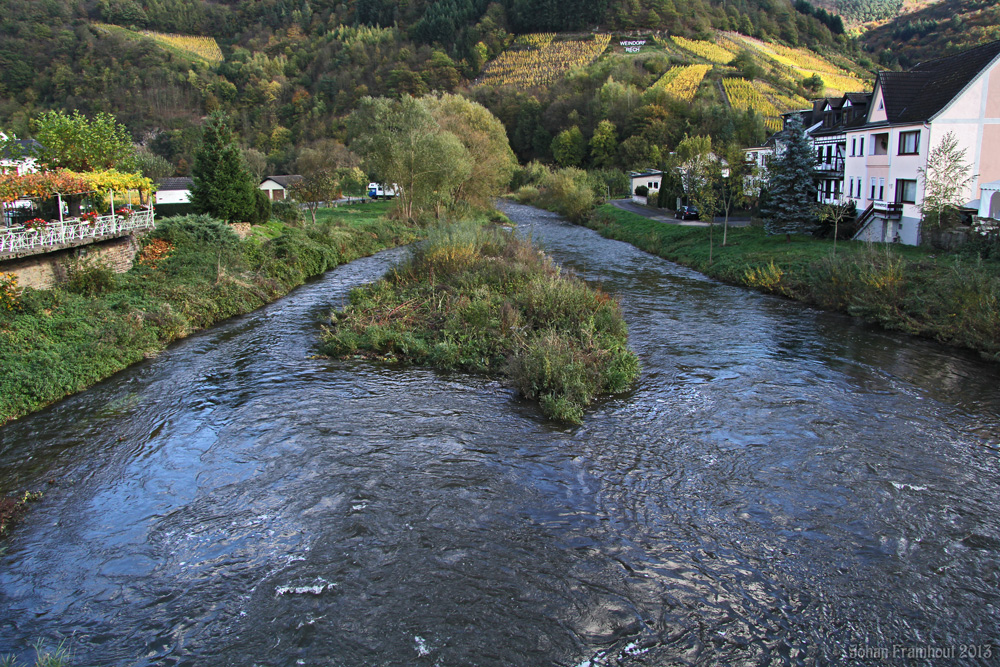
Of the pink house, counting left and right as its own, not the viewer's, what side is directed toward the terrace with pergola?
front

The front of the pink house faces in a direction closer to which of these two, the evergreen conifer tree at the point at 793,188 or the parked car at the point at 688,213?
the evergreen conifer tree

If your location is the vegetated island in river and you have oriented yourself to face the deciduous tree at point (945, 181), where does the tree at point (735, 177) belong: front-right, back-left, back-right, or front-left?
front-left

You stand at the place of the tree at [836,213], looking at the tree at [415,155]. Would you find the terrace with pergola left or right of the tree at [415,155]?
left

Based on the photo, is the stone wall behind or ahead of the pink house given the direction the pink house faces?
ahead

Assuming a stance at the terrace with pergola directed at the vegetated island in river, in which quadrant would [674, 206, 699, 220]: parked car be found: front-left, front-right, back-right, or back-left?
front-left

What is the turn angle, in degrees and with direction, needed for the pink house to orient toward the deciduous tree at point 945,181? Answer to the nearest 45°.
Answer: approximately 45° to its left

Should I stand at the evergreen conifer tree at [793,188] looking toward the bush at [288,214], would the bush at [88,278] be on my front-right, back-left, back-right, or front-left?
front-left

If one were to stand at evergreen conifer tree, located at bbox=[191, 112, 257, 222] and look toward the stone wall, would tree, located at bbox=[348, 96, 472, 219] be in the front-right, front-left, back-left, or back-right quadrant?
back-left

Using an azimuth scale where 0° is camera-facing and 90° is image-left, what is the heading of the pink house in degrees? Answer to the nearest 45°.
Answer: approximately 45°

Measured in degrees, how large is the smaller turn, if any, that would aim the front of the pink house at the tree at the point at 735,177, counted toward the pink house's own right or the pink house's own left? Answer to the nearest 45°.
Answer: approximately 45° to the pink house's own right

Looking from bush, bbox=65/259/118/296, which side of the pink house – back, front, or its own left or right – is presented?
front
